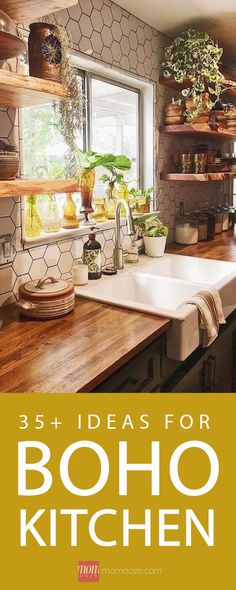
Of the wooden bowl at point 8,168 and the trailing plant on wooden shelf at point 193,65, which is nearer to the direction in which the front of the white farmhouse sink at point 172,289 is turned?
the wooden bowl
